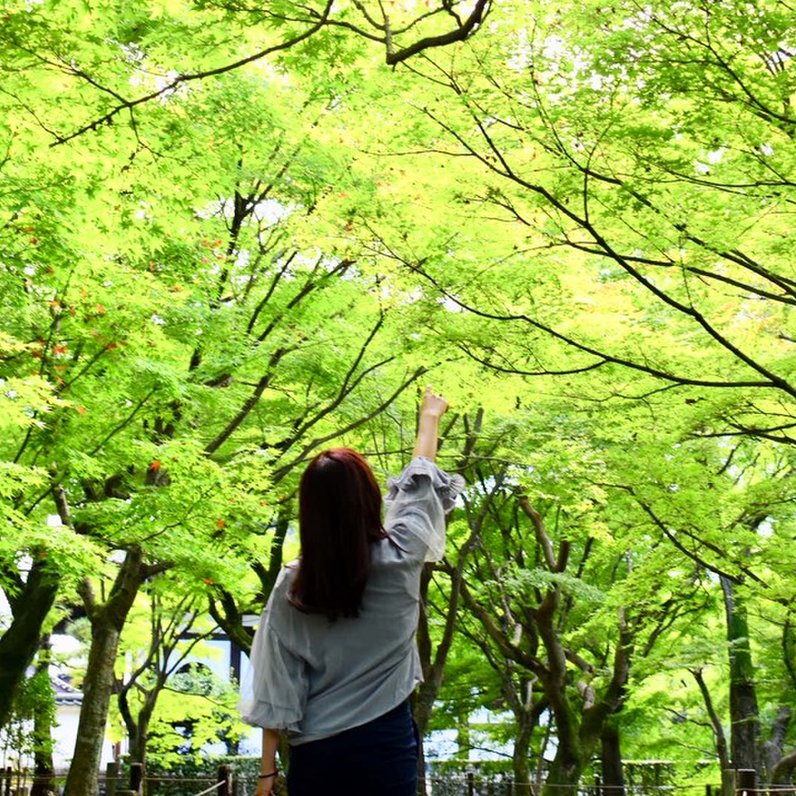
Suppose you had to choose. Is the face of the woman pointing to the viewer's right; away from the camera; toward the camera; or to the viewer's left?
away from the camera

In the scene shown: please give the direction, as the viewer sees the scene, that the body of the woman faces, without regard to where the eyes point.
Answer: away from the camera
